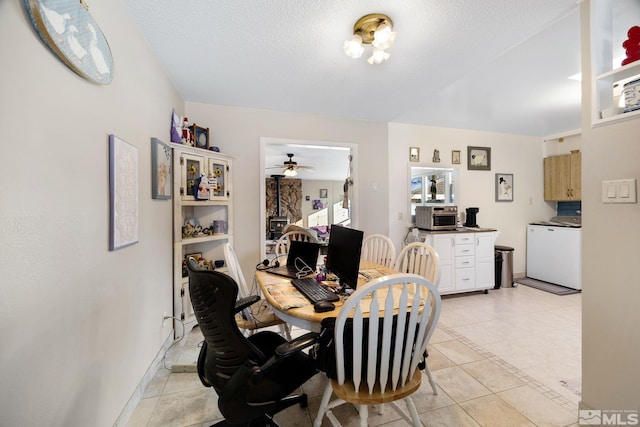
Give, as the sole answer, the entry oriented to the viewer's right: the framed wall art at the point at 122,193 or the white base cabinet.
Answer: the framed wall art

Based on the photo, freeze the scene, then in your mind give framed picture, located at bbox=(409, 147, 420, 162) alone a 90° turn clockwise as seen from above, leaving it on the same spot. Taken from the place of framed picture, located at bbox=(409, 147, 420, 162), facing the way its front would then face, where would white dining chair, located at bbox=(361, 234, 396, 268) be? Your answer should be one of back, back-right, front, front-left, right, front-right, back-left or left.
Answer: left

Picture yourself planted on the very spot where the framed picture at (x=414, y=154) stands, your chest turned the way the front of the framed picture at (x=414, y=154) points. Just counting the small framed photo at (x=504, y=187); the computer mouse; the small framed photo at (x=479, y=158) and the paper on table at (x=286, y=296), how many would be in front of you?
2

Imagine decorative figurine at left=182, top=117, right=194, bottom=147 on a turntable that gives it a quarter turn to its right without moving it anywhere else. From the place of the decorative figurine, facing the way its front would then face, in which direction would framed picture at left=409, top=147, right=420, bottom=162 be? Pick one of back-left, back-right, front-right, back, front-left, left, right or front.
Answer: back-left

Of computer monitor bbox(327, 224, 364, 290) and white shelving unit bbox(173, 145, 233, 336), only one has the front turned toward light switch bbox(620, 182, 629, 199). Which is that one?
the white shelving unit

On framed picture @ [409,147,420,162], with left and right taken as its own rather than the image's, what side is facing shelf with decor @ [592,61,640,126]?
front

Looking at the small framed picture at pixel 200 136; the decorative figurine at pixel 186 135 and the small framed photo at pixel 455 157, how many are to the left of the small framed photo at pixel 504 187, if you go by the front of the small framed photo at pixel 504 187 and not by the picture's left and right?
0

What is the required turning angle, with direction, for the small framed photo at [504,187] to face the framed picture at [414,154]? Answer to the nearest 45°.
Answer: approximately 45° to its right

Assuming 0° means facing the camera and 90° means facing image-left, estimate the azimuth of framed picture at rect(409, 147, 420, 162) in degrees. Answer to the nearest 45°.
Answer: approximately 0°

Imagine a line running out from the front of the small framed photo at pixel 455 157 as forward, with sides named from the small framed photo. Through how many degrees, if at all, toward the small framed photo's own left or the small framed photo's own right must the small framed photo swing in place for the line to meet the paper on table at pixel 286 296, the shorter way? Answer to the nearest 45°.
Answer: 0° — it already faces it

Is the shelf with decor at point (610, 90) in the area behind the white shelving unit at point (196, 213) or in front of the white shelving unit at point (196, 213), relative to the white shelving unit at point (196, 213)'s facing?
in front

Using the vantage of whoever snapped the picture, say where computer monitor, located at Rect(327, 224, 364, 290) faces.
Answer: facing the viewer and to the left of the viewer

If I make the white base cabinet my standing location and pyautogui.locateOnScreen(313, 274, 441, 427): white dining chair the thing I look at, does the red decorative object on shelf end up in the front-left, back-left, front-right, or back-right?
front-left

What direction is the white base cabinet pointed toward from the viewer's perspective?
toward the camera

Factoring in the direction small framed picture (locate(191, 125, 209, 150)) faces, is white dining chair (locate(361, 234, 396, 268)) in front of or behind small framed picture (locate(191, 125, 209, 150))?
in front

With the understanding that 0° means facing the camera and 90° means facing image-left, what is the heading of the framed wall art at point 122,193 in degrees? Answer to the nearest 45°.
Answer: approximately 270°

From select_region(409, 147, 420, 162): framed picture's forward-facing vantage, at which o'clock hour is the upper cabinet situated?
The upper cabinet is roughly at 8 o'clock from the framed picture.

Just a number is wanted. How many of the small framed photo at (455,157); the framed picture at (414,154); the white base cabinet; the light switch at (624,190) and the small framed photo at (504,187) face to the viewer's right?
0

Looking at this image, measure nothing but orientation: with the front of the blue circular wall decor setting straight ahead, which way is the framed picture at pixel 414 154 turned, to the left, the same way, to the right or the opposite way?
to the right
